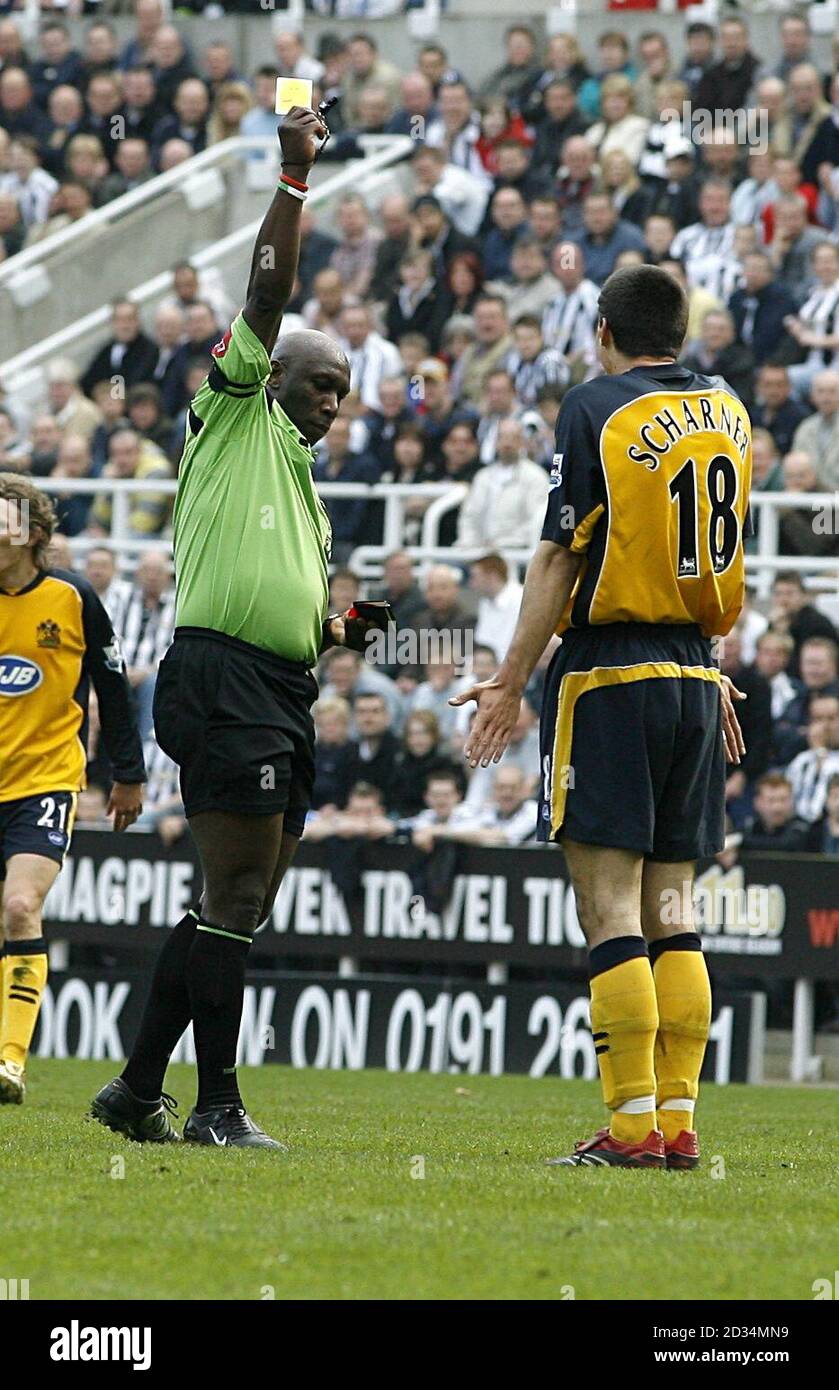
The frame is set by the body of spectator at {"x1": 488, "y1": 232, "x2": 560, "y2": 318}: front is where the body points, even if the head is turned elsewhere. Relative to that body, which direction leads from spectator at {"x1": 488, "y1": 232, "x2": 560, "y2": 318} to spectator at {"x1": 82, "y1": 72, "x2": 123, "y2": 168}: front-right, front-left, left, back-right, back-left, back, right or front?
back-right

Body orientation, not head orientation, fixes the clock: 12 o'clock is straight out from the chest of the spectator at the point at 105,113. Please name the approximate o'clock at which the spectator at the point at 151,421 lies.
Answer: the spectator at the point at 151,421 is roughly at 12 o'clock from the spectator at the point at 105,113.

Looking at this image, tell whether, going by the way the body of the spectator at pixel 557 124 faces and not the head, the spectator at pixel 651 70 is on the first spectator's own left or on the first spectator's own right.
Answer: on the first spectator's own left

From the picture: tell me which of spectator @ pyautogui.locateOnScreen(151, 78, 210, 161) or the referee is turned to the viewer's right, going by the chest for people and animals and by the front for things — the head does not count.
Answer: the referee

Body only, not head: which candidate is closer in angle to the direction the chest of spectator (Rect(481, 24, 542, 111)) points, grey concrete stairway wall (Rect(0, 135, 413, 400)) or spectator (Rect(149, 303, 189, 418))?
the spectator

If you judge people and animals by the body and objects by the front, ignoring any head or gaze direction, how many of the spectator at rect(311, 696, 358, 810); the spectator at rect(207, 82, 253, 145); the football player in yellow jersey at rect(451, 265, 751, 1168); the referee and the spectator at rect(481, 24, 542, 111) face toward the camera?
3

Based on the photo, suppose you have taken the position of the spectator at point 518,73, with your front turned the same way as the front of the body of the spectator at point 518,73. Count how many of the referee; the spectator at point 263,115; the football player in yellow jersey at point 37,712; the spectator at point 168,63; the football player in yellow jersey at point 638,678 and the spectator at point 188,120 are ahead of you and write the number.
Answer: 3

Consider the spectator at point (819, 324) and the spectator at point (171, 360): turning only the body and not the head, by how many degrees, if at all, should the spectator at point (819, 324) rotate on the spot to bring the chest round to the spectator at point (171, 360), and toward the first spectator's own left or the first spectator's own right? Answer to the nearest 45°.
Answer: approximately 90° to the first spectator's own right

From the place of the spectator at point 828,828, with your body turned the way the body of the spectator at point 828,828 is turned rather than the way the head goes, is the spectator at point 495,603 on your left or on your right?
on your right

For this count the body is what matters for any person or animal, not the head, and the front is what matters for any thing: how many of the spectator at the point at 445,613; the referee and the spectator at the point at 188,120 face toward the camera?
2
